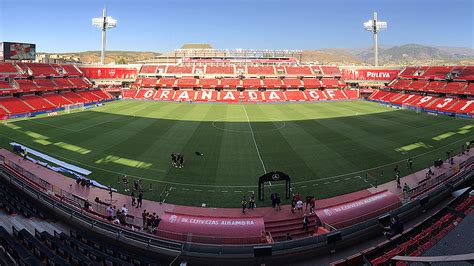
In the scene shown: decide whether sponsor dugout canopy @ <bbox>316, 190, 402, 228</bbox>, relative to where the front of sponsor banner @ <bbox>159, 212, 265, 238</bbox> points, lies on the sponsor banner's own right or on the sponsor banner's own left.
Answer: on the sponsor banner's own left

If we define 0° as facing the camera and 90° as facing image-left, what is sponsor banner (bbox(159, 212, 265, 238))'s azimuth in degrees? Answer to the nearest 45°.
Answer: approximately 0°
